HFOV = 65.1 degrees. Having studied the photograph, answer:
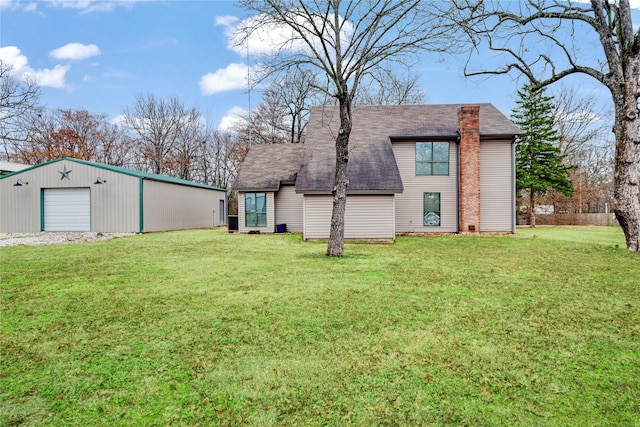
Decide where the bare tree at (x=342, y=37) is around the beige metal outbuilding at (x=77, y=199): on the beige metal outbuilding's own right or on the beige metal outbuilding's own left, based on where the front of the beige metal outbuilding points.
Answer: on the beige metal outbuilding's own left

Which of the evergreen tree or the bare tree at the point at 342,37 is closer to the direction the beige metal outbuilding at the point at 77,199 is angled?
the bare tree

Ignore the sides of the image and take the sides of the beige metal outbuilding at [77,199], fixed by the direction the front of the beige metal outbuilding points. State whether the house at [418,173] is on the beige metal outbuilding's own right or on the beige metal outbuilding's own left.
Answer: on the beige metal outbuilding's own left

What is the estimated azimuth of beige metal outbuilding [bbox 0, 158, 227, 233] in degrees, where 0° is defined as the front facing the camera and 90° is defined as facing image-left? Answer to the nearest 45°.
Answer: approximately 45°

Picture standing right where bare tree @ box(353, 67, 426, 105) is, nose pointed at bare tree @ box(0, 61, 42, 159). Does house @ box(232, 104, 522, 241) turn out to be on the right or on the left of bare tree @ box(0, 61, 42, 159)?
left

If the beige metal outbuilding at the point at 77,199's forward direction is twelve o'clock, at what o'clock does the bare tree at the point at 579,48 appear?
The bare tree is roughly at 9 o'clock from the beige metal outbuilding.

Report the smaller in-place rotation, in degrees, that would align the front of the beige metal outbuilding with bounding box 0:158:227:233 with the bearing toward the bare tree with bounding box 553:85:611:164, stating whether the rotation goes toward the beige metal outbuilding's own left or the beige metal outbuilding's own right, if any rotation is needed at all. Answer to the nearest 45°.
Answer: approximately 135° to the beige metal outbuilding's own left

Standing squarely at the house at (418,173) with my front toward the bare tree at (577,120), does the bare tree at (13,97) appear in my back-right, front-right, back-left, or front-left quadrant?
back-left

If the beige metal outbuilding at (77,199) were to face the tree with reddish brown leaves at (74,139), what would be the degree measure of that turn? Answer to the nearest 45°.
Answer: approximately 135° to its right

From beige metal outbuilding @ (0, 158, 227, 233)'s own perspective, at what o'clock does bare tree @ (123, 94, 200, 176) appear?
The bare tree is roughly at 5 o'clock from the beige metal outbuilding.
